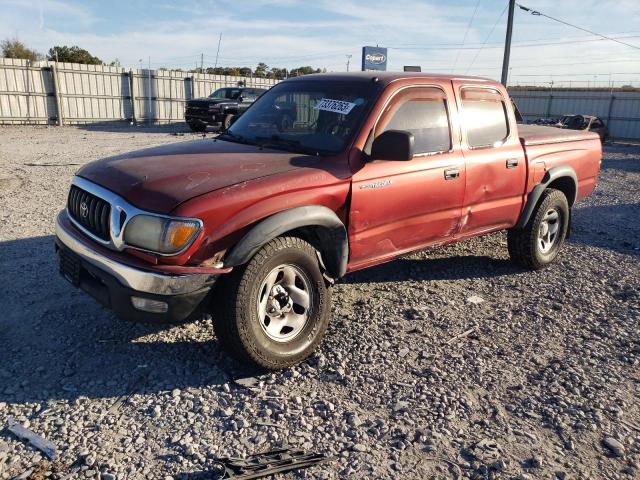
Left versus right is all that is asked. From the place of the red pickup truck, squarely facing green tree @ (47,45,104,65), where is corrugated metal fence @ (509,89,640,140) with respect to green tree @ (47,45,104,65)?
right

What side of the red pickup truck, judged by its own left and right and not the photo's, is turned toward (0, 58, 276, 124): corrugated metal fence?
right

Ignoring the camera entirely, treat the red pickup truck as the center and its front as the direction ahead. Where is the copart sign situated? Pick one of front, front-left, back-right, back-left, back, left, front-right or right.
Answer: back-right

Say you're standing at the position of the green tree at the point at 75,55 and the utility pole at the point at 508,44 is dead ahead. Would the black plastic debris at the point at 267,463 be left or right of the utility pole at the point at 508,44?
right

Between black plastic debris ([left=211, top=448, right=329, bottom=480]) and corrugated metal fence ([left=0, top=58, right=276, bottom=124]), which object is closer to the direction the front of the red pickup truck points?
the black plastic debris

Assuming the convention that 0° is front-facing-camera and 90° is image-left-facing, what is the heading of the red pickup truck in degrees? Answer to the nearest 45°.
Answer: approximately 45°

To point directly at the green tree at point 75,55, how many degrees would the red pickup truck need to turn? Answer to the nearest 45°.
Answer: approximately 90° to its right

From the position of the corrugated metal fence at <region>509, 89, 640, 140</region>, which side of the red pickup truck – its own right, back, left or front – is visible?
back

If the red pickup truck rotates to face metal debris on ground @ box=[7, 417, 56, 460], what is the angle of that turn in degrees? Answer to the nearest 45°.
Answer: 0° — it already faces it
